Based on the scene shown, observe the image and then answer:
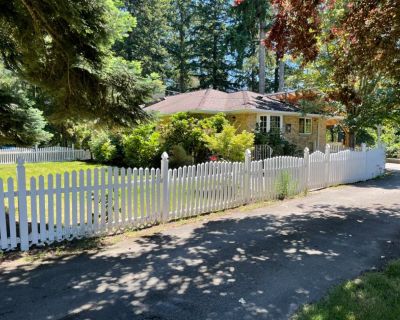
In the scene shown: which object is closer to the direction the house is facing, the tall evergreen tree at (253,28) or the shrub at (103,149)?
the shrub

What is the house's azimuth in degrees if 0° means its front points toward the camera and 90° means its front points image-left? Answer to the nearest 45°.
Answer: approximately 0°

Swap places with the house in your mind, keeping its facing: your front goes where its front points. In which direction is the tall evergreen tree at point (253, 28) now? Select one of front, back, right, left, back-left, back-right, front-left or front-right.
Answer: back

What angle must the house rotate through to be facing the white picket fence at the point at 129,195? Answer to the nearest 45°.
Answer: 0° — it already faces it

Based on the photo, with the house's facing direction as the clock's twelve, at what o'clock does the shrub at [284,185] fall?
The shrub is roughly at 12 o'clock from the house.

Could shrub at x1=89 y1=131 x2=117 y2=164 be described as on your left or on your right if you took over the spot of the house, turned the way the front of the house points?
on your right
